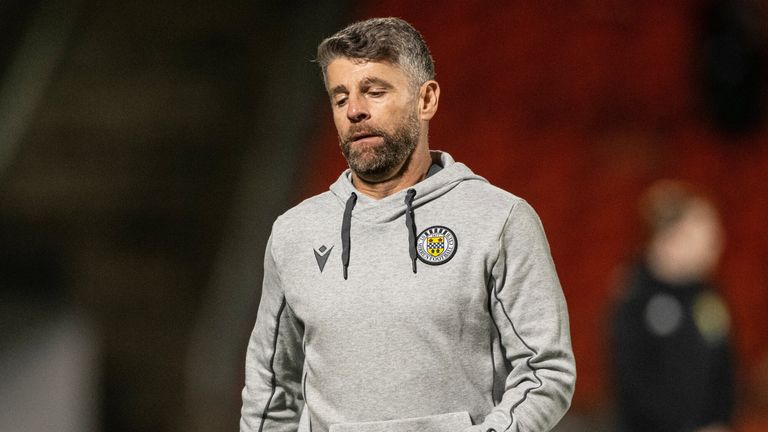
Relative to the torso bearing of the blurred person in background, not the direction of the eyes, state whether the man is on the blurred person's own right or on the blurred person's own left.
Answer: on the blurred person's own right

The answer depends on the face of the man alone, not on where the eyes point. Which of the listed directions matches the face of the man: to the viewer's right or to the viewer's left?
to the viewer's left

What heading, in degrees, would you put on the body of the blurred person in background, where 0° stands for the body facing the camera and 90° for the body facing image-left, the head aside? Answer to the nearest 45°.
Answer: approximately 315°
